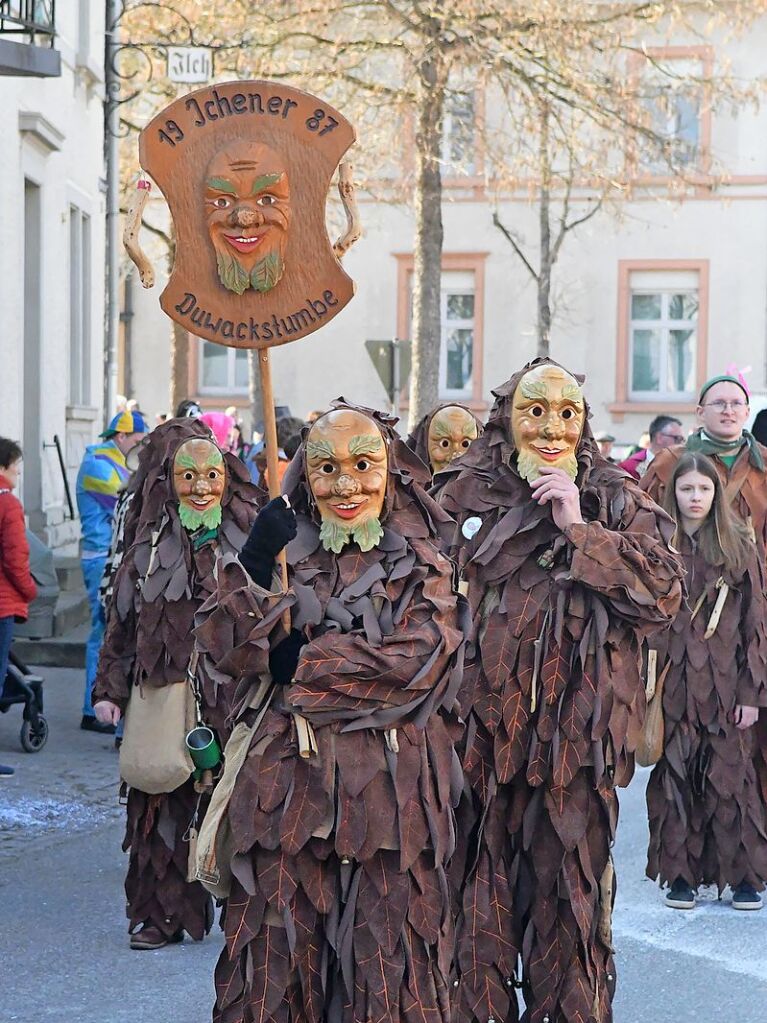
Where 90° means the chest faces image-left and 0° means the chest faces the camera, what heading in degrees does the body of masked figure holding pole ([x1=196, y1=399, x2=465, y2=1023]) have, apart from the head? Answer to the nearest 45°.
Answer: approximately 0°

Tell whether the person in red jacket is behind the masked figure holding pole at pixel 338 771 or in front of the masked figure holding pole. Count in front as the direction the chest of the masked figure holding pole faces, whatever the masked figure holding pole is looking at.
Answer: behind

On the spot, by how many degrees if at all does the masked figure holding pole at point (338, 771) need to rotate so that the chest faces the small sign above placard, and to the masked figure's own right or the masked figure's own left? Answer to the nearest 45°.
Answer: approximately 180°

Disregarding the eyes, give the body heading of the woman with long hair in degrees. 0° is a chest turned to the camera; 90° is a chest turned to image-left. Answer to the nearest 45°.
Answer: approximately 0°

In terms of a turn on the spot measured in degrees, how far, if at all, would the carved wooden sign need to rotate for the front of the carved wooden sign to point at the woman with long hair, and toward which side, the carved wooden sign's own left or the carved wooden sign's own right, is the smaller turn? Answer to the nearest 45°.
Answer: approximately 135° to the carved wooden sign's own left
